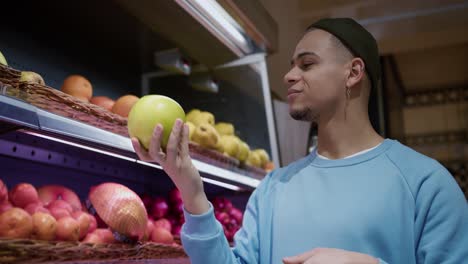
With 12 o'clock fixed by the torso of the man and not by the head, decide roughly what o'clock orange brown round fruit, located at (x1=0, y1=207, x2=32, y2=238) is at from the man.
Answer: The orange brown round fruit is roughly at 1 o'clock from the man.

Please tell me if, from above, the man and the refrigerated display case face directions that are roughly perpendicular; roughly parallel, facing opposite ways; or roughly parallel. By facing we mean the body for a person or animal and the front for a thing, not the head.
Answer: roughly perpendicular

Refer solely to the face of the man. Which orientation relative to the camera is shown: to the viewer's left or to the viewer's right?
to the viewer's left

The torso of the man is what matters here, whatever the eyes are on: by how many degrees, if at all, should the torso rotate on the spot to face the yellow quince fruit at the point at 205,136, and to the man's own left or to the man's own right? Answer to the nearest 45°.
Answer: approximately 90° to the man's own right

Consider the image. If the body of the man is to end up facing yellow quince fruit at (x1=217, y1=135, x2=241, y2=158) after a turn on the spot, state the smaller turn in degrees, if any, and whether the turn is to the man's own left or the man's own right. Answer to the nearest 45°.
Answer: approximately 90° to the man's own right

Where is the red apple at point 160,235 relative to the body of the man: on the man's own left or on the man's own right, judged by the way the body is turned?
on the man's own right

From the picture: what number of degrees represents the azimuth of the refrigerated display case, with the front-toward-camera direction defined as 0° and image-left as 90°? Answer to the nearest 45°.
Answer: approximately 315°

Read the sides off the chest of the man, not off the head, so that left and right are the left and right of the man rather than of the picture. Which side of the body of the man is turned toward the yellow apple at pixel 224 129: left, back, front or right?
right
